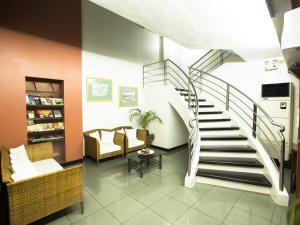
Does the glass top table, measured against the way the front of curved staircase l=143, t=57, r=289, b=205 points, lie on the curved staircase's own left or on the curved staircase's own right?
on the curved staircase's own right

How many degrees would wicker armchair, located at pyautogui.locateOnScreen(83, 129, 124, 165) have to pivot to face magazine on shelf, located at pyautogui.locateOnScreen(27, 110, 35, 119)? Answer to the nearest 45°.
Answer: approximately 135° to its right

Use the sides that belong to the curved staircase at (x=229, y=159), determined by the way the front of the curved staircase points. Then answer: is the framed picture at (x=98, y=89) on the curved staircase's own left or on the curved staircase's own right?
on the curved staircase's own right

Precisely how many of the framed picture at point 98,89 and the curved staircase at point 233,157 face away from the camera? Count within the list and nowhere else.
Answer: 0

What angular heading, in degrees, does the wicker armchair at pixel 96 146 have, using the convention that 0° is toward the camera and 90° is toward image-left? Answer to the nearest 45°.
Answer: approximately 315°

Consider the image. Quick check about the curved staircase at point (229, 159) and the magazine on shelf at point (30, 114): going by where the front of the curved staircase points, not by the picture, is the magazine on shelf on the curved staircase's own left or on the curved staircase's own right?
on the curved staircase's own right

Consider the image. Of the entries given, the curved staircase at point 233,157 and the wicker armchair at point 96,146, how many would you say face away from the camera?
0

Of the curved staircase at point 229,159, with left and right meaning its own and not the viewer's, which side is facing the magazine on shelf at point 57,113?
right

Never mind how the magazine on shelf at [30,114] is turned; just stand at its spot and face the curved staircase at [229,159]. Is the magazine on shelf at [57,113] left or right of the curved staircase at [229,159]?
left

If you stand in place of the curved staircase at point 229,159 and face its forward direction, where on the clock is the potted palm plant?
The potted palm plant is roughly at 4 o'clock from the curved staircase.

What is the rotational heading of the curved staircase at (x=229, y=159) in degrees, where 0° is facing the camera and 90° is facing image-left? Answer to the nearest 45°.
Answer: approximately 0°

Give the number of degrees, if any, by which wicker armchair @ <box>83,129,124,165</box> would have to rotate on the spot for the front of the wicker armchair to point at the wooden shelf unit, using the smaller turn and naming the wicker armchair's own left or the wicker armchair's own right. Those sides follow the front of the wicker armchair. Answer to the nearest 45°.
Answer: approximately 135° to the wicker armchair's own right

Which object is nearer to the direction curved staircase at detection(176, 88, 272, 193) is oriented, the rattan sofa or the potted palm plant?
the rattan sofa
